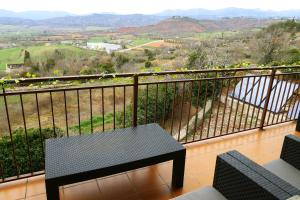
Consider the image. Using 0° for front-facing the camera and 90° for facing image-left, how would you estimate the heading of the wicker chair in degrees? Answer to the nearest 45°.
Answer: approximately 135°

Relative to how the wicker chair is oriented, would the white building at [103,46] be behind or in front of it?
in front

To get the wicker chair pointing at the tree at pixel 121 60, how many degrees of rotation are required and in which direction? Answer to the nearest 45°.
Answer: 0° — it already faces it

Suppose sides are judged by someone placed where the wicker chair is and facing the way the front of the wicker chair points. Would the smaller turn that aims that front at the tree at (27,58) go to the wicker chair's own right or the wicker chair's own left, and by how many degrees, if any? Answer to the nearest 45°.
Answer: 0° — it already faces it

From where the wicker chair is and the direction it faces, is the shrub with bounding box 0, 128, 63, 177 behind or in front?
in front

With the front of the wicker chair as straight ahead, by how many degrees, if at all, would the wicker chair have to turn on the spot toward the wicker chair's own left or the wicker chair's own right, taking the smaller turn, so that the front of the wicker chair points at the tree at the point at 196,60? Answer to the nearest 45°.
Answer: approximately 45° to the wicker chair's own right
